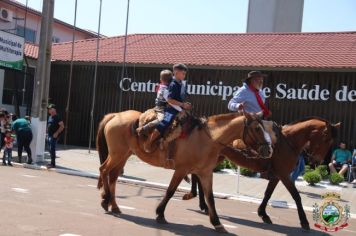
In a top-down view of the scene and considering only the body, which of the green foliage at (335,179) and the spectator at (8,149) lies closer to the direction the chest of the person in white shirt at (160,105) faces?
the green foliage

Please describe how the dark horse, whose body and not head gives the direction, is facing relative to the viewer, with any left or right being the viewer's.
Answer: facing to the right of the viewer

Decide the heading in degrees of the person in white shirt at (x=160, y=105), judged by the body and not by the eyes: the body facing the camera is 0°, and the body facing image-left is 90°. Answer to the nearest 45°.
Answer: approximately 270°

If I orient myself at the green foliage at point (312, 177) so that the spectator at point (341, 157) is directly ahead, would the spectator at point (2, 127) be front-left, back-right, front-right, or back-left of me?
back-left

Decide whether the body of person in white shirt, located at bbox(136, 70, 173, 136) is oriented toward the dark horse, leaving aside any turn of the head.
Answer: yes

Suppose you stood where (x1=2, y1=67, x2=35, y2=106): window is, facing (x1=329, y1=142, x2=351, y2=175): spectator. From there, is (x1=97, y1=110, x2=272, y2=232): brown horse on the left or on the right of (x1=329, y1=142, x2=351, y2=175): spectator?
right

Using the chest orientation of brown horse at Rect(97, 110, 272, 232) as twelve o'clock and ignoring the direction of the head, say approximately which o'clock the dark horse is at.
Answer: The dark horse is roughly at 11 o'clock from the brown horse.

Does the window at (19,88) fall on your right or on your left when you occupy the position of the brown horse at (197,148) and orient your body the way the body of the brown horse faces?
on your left

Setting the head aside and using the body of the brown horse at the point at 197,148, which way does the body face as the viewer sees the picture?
to the viewer's right
